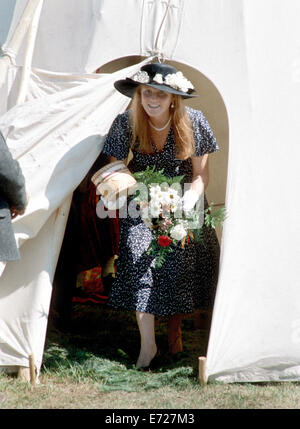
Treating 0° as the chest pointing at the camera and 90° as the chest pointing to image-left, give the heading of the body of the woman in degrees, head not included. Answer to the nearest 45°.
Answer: approximately 0°

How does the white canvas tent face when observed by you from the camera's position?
facing the viewer

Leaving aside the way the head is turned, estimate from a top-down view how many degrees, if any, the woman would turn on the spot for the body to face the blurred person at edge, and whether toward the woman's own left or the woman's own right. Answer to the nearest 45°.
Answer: approximately 45° to the woman's own right
